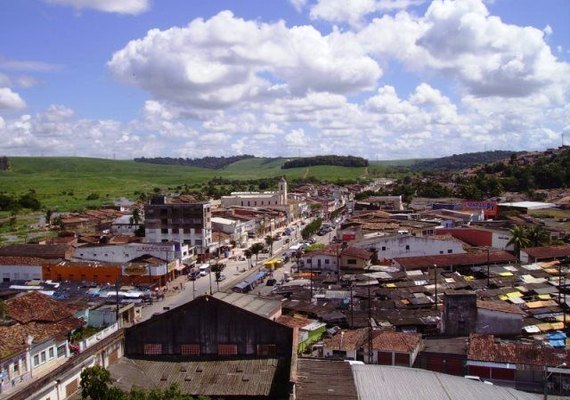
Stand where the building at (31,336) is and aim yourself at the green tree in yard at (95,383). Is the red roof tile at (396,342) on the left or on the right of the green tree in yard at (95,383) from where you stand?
left

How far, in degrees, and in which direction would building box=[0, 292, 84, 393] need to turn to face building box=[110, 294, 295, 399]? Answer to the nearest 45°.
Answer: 0° — it already faces it

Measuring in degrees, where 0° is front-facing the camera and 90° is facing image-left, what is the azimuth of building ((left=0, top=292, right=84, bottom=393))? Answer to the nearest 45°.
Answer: approximately 315°

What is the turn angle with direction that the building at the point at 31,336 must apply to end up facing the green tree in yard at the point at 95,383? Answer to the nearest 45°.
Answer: approximately 45° to its right

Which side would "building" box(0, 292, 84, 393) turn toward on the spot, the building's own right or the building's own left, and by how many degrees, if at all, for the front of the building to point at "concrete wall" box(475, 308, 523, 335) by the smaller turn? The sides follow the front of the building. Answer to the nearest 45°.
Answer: approximately 45° to the building's own left

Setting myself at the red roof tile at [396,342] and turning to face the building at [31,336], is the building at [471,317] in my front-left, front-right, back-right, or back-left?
back-right
